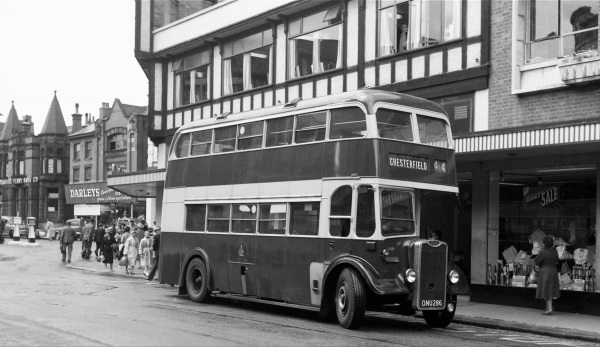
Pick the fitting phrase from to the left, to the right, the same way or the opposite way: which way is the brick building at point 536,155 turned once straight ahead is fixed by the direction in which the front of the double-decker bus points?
to the right

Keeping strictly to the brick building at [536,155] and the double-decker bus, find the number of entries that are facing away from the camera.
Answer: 0

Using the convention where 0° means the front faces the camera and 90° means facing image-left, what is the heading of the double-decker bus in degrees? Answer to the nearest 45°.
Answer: approximately 315°

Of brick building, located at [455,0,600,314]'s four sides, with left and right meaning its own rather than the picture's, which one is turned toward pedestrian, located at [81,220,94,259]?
right

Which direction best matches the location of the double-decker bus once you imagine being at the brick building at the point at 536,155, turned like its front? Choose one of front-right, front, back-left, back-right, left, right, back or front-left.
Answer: front

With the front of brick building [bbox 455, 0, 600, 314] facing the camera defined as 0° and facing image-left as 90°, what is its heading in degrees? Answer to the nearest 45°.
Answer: approximately 45°

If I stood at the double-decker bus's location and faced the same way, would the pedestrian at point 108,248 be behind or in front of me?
behind
